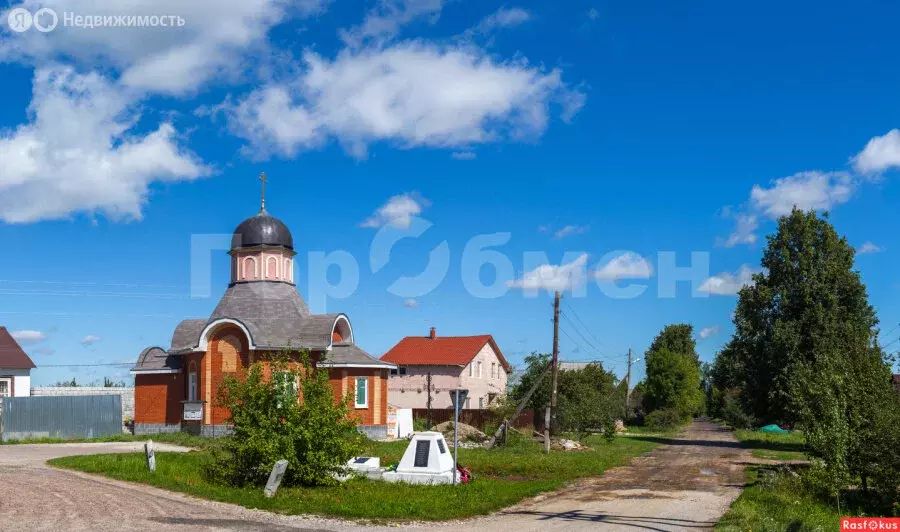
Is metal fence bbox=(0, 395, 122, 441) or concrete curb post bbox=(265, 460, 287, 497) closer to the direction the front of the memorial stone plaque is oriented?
the concrete curb post

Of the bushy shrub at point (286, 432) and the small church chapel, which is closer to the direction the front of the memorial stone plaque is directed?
the bushy shrub

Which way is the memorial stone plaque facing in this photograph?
toward the camera

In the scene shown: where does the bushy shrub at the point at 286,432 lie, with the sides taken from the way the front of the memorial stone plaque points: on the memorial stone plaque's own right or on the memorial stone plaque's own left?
on the memorial stone plaque's own right

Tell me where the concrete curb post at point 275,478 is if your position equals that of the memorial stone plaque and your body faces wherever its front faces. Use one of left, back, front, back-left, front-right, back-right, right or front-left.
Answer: front-right

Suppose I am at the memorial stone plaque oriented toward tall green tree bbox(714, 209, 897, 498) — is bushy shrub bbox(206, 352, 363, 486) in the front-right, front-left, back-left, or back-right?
back-left

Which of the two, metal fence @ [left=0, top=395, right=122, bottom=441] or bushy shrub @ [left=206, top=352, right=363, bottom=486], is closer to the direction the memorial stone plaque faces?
the bushy shrub

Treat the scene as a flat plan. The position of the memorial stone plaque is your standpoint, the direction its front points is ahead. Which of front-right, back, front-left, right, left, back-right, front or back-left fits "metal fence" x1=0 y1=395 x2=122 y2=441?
back-right

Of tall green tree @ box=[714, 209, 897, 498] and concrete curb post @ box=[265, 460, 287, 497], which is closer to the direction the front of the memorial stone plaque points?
the concrete curb post

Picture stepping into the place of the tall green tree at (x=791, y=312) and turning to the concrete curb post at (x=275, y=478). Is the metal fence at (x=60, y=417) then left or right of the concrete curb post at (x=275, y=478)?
right

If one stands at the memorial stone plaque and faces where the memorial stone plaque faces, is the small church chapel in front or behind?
behind
